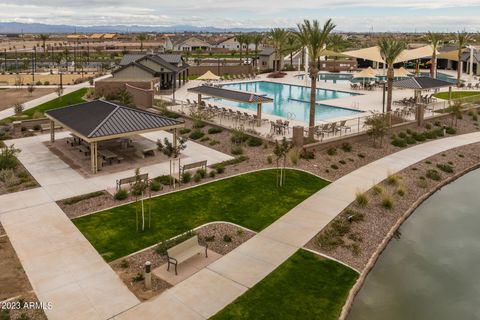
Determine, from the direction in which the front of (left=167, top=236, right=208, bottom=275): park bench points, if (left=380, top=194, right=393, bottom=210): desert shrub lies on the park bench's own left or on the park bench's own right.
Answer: on the park bench's own left

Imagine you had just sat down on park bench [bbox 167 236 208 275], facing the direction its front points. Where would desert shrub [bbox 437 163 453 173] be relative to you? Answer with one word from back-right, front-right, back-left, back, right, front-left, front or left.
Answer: left

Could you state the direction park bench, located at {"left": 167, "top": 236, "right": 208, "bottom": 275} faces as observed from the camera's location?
facing the viewer and to the right of the viewer

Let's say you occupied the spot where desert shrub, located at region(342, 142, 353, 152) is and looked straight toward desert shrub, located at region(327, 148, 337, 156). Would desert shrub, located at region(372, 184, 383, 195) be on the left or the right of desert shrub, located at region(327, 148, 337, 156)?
left

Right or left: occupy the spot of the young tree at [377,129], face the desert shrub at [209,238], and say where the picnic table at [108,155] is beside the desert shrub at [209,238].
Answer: right

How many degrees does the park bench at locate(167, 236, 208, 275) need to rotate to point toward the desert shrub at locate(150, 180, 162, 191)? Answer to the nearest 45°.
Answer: approximately 135° to its left
